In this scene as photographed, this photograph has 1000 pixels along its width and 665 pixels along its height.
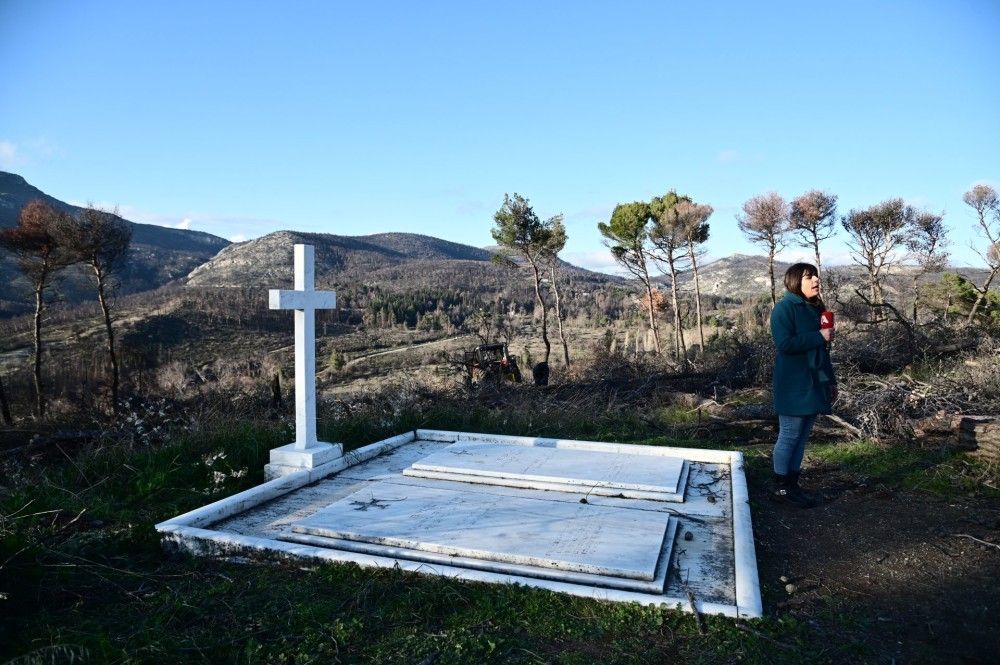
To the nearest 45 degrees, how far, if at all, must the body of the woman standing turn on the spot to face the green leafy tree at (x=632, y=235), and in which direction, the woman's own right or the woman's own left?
approximately 90° to the woman's own left

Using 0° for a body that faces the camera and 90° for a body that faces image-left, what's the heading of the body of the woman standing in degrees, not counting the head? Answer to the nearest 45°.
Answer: approximately 270°

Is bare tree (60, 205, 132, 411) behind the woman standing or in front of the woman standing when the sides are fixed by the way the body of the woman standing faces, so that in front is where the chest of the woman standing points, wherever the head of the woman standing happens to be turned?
behind

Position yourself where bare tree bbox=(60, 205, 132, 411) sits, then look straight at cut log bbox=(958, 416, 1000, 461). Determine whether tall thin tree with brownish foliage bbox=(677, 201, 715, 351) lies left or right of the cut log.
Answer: left

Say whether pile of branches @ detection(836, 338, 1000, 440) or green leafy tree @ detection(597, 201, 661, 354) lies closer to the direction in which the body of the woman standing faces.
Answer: the pile of branches

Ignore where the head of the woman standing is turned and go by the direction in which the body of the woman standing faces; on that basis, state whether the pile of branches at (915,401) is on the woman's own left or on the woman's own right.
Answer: on the woman's own left
